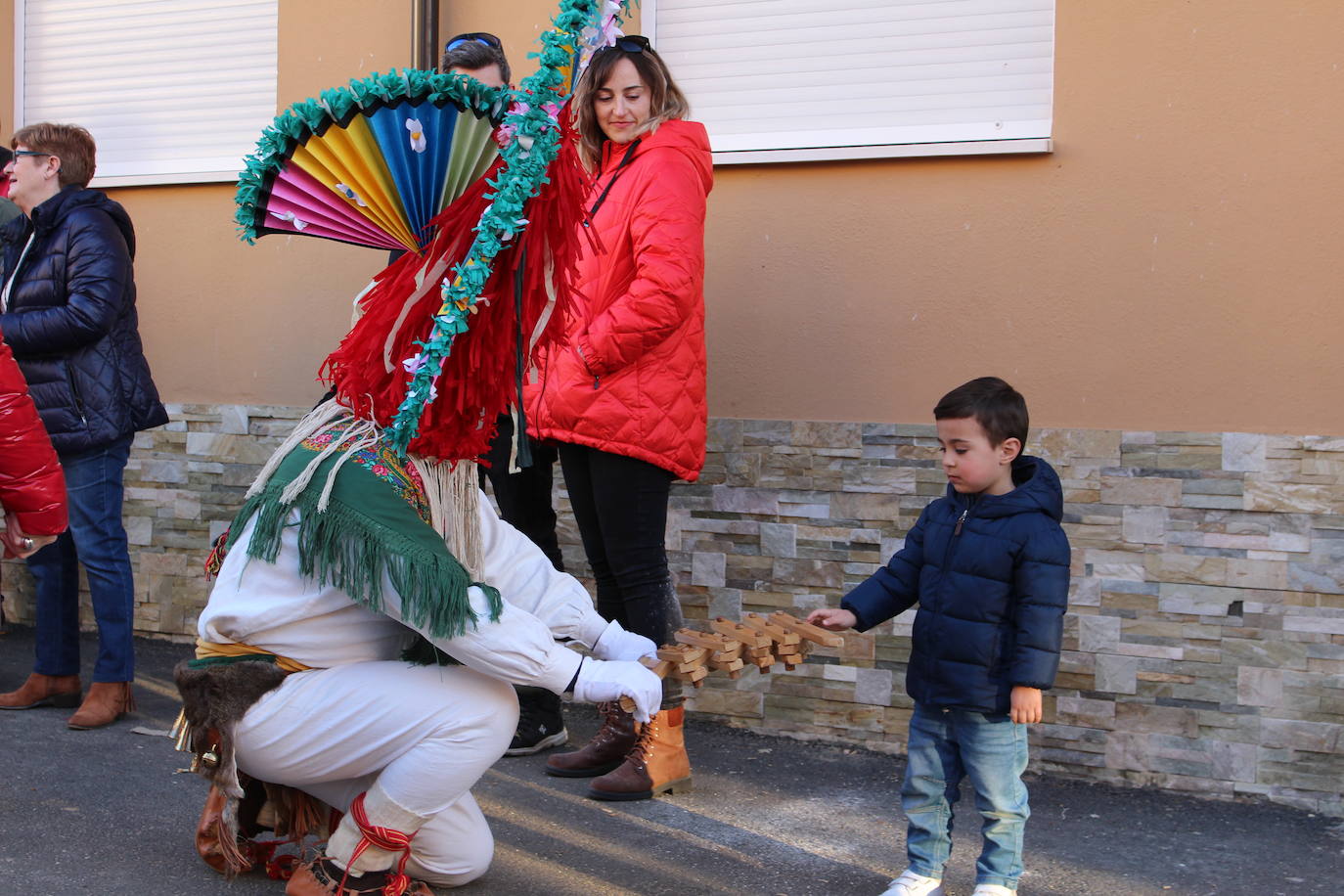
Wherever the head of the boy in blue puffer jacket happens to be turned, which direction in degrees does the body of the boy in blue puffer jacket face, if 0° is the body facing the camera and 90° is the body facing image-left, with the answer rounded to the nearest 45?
approximately 45°

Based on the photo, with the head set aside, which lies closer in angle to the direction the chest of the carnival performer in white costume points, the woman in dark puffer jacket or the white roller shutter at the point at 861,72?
the white roller shutter

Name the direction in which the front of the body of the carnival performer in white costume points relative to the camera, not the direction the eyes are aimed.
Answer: to the viewer's right

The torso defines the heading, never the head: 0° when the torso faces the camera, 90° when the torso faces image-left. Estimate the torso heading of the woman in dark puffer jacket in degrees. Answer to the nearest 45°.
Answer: approximately 90°

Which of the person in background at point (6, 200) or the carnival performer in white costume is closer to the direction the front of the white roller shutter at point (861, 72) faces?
the carnival performer in white costume

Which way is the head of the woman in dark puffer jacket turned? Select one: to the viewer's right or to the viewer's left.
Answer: to the viewer's left

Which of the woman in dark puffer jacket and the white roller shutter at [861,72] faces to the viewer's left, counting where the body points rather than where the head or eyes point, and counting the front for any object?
the woman in dark puffer jacket

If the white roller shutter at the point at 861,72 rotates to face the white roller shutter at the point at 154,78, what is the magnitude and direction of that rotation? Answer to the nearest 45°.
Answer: approximately 90° to its right
